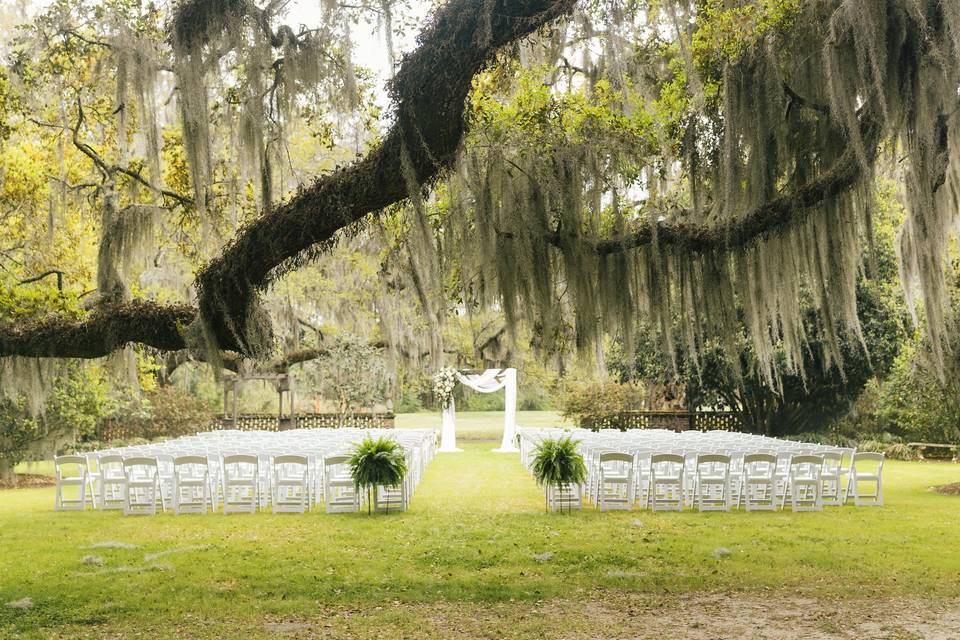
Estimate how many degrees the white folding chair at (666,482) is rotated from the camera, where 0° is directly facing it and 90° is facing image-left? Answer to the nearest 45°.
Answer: approximately 180°

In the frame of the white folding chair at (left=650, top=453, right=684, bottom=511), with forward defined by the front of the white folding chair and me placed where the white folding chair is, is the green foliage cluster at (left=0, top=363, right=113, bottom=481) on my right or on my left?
on my left

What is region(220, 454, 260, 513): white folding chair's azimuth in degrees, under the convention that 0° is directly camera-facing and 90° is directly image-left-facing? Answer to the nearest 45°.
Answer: approximately 180°

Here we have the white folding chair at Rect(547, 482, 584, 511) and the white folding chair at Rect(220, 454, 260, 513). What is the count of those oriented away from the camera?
2

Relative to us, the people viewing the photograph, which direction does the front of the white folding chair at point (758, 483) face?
facing away from the viewer

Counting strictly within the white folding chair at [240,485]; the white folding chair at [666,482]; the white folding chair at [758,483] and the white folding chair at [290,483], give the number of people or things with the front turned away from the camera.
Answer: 4

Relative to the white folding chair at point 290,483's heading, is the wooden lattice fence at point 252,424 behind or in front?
in front

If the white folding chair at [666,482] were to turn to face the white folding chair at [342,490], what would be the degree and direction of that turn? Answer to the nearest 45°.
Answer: approximately 90° to its left

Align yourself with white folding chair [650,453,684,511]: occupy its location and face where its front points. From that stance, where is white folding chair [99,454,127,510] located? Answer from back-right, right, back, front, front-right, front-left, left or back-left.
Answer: left

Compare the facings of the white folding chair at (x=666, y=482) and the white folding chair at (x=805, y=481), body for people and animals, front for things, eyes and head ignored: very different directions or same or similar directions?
same or similar directions

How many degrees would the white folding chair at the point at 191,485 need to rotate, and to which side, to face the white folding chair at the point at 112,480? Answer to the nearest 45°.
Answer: approximately 45° to its left

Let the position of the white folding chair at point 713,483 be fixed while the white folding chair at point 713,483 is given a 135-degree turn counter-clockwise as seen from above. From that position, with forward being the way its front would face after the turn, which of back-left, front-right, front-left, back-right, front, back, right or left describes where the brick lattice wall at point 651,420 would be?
back-right

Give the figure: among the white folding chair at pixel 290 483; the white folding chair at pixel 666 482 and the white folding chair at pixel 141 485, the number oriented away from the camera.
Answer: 3

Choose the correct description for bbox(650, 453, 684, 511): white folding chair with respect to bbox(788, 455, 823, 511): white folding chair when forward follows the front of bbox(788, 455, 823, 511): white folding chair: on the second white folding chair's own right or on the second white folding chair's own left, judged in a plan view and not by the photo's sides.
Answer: on the second white folding chair's own left

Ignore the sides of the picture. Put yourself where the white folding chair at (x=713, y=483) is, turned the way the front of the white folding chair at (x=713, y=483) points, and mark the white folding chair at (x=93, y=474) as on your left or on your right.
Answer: on your left

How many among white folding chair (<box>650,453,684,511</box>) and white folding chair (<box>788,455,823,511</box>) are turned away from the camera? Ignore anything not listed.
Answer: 2

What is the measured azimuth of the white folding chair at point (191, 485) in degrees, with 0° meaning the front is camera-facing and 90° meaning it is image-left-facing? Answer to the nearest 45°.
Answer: approximately 180°

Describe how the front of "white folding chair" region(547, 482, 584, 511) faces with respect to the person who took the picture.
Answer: facing away from the viewer

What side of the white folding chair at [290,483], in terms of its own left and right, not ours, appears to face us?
back

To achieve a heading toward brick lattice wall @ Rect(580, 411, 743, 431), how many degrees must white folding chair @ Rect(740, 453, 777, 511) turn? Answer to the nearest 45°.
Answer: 0° — it already faces it
